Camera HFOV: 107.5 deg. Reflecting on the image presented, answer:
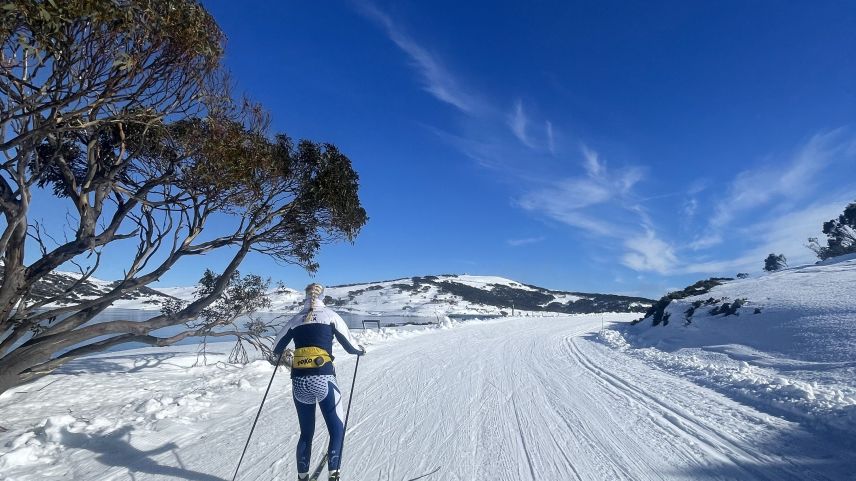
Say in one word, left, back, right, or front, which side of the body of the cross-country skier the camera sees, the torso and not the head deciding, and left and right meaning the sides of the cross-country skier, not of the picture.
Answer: back

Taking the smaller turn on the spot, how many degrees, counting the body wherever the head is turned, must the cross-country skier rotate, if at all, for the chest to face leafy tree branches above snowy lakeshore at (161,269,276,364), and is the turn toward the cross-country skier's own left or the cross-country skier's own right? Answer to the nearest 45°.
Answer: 0° — they already face it
